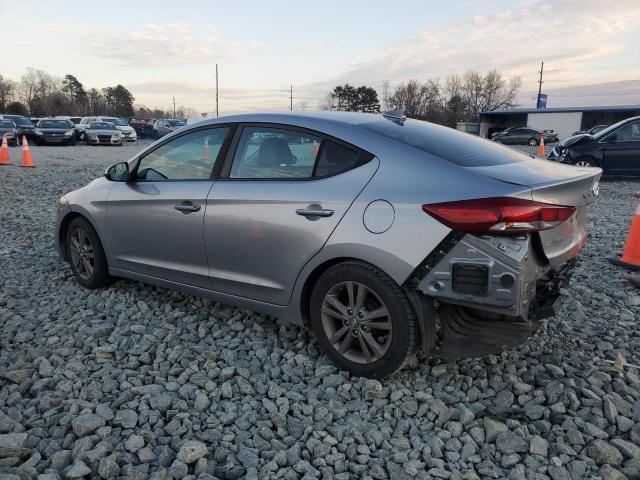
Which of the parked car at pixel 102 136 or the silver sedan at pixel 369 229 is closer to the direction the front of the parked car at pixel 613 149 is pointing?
the parked car

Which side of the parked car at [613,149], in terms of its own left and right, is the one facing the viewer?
left

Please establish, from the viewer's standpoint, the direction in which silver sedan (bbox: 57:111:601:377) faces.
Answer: facing away from the viewer and to the left of the viewer

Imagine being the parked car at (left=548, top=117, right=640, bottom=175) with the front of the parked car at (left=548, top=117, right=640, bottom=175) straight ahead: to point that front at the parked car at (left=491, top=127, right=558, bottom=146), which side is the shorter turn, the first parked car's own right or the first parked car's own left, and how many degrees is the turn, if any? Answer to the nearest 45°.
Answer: approximately 90° to the first parked car's own right

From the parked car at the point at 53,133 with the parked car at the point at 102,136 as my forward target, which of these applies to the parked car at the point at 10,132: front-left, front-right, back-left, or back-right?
back-right

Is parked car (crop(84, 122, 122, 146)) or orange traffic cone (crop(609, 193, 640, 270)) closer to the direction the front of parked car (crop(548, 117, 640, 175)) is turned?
the parked car

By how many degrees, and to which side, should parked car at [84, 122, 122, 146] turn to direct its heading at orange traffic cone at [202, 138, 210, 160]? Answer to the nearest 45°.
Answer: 0° — it already faces it

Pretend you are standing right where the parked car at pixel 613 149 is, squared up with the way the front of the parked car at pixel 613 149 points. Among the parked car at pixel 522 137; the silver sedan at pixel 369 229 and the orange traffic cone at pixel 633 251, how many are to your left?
2
